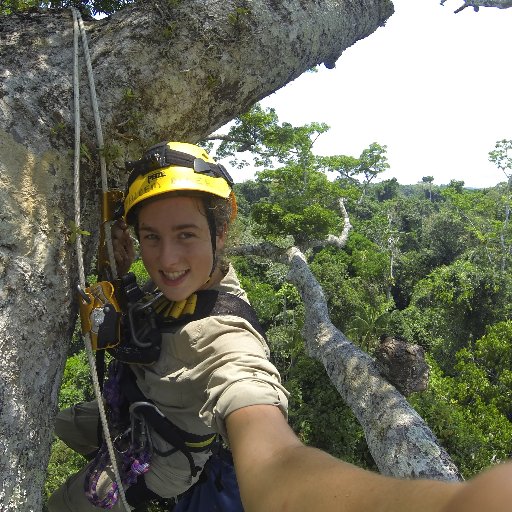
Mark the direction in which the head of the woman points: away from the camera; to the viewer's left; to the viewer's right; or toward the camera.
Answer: toward the camera

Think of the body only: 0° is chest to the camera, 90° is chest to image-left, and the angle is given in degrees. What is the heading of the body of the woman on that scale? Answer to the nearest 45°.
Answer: approximately 45°
